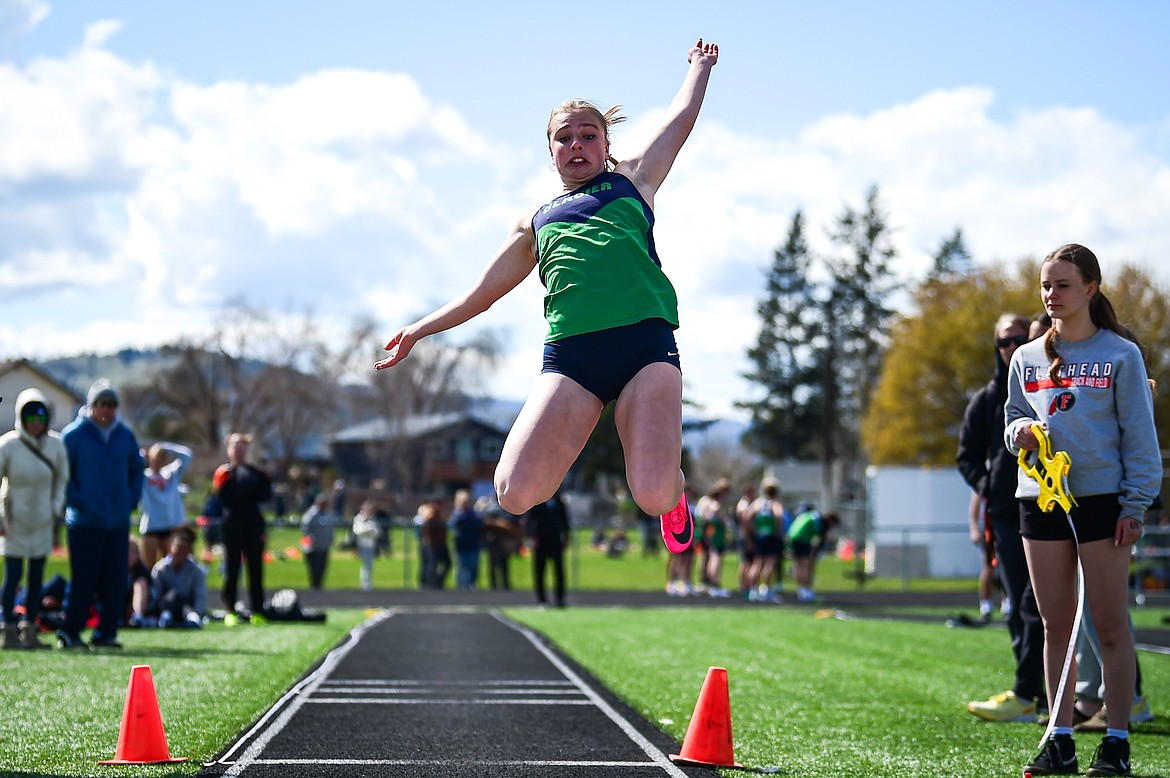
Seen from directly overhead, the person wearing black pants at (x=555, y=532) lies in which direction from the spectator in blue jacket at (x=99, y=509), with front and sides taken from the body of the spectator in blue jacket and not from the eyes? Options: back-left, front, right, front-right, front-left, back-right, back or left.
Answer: back-left

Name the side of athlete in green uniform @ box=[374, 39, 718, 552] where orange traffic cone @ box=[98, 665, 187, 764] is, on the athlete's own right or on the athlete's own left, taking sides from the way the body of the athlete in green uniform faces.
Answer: on the athlete's own right

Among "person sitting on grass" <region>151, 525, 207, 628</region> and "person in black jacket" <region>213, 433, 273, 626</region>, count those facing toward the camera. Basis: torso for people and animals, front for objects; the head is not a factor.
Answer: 2

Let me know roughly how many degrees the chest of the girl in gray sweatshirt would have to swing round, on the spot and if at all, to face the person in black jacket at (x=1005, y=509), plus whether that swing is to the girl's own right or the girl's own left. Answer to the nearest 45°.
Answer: approximately 135° to the girl's own right

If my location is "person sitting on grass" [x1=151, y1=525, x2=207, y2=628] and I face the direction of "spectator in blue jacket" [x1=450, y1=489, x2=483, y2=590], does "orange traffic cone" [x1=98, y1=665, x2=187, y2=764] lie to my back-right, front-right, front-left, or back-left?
back-right

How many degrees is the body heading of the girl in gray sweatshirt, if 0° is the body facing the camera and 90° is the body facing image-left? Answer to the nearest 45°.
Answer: approximately 45°

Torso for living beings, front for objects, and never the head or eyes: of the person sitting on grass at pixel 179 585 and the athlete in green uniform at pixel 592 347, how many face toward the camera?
2

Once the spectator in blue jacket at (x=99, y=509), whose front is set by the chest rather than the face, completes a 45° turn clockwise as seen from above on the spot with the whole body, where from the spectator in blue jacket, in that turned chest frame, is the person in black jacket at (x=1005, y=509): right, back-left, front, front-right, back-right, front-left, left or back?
left

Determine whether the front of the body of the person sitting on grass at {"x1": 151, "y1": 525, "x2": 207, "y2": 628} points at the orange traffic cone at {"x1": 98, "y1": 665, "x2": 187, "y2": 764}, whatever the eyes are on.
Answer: yes

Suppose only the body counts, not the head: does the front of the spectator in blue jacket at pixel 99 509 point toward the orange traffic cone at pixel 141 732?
yes
